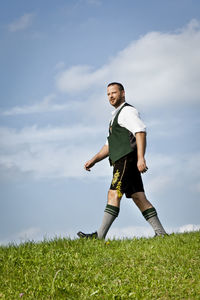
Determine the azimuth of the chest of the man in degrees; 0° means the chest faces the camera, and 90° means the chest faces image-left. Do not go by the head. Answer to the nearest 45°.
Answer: approximately 90°
